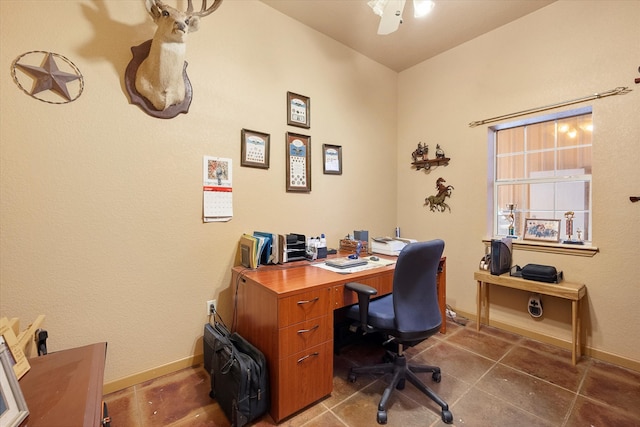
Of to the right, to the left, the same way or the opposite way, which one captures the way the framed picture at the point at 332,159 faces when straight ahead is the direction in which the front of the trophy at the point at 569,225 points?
to the left

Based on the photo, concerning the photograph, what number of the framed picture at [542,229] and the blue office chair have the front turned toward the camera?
1

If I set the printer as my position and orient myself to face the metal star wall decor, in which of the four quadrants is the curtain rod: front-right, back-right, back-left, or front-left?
back-left

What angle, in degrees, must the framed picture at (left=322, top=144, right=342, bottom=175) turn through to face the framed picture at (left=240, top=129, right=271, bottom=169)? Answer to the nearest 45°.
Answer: approximately 90° to its right

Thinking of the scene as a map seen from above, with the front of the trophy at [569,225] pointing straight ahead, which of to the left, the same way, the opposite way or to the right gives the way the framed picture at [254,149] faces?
to the left

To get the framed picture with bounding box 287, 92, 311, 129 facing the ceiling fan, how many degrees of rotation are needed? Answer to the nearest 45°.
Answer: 0° — it already faces it

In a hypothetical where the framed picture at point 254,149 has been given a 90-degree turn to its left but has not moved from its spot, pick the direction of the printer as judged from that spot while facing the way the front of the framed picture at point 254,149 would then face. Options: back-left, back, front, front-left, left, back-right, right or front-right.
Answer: front-right

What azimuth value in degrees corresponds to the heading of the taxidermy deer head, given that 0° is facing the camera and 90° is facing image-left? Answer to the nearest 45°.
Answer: approximately 315°

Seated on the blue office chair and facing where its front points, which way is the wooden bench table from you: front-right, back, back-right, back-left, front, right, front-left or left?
right

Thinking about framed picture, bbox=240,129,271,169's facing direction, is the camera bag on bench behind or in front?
in front

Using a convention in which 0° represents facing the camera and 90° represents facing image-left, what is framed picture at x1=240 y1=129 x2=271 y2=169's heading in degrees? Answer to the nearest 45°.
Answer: approximately 315°
